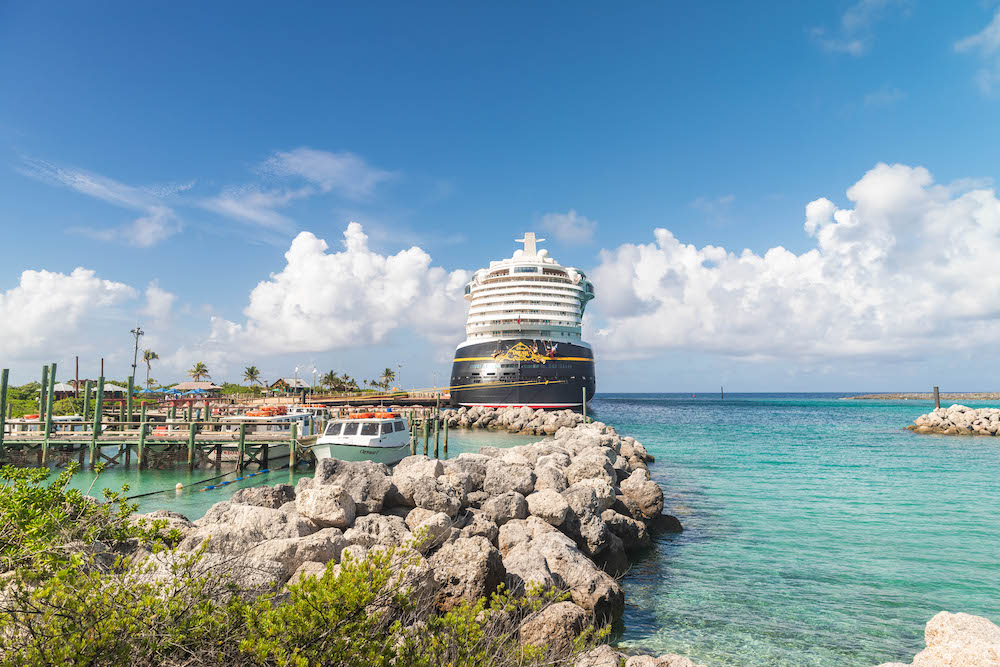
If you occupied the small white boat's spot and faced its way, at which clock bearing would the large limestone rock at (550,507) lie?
The large limestone rock is roughly at 10 o'clock from the small white boat.

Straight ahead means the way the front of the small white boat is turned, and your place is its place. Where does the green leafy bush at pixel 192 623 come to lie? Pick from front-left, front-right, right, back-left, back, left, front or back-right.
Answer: front-left

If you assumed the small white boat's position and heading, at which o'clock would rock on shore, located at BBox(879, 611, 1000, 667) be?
The rock on shore is roughly at 10 o'clock from the small white boat.

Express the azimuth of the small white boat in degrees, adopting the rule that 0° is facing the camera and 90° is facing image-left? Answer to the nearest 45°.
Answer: approximately 45°

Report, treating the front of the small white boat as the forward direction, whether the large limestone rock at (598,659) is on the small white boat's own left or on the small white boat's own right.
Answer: on the small white boat's own left

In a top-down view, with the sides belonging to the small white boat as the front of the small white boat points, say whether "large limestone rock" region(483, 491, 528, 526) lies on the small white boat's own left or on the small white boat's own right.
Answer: on the small white boat's own left

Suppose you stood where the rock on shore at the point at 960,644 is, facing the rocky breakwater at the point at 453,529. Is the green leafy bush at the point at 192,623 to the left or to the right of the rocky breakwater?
left
